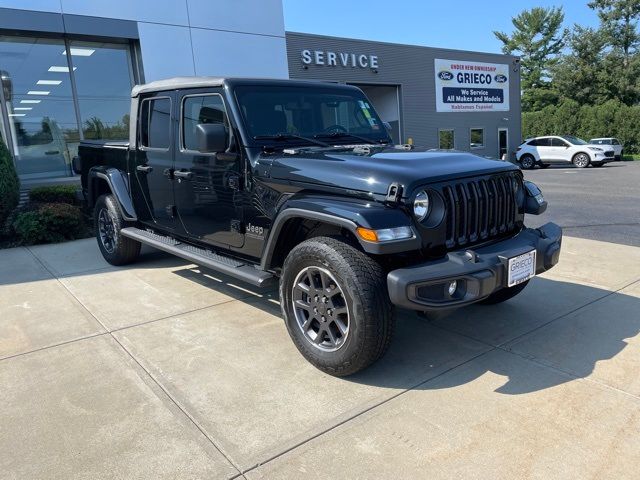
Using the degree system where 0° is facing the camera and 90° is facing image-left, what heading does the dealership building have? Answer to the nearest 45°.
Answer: approximately 315°

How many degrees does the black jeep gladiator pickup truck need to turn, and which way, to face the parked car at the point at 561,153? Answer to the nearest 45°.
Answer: approximately 90° to its left

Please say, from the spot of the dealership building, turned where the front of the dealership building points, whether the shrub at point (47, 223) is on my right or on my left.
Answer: on my right

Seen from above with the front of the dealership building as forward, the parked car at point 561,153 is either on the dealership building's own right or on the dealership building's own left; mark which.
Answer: on the dealership building's own left

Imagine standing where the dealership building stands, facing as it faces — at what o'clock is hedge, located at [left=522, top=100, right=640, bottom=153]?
The hedge is roughly at 9 o'clock from the dealership building.

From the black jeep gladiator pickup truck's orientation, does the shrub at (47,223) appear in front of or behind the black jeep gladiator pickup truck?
behind

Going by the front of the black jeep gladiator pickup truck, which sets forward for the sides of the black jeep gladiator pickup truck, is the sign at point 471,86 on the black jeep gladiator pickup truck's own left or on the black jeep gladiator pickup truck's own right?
on the black jeep gladiator pickup truck's own left

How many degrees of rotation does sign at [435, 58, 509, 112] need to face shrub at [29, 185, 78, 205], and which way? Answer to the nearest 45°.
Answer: approximately 45° to its right
